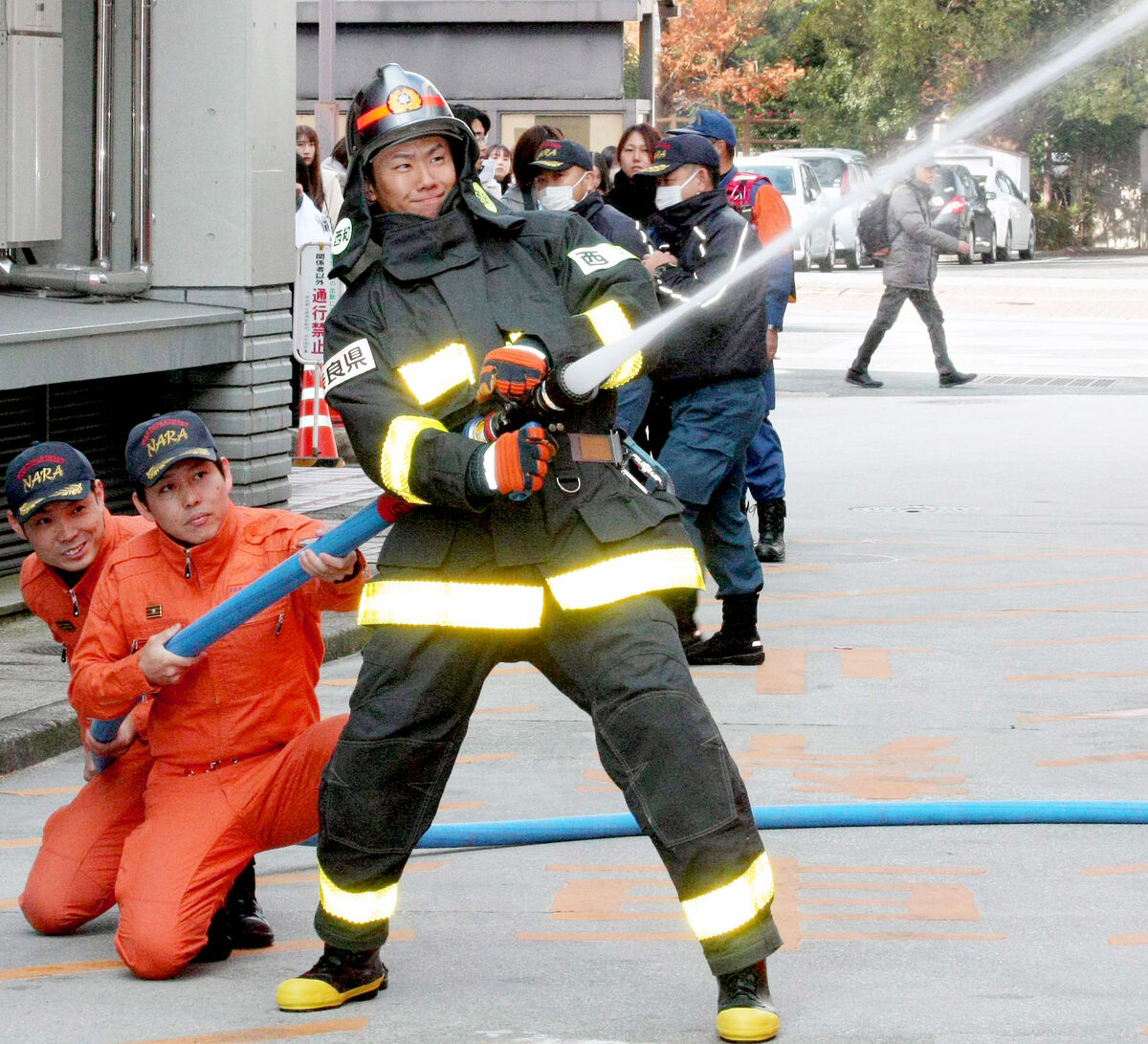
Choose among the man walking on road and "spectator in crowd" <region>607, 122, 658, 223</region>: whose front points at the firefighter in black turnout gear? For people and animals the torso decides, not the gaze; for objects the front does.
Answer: the spectator in crowd

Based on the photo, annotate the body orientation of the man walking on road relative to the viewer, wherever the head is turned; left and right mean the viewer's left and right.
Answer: facing to the right of the viewer

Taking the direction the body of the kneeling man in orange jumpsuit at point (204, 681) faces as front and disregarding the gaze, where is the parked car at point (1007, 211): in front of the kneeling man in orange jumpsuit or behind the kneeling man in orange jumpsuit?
behind

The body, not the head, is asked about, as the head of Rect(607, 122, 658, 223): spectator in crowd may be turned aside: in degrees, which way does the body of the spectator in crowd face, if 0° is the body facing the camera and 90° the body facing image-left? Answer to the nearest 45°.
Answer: approximately 0°

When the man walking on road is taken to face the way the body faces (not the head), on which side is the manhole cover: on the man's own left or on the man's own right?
on the man's own right

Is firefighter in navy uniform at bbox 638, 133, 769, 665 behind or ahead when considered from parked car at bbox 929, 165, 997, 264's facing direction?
behind

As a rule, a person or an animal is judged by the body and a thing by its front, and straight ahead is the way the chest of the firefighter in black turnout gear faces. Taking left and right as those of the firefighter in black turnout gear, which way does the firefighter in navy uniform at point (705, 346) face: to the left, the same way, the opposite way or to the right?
to the right

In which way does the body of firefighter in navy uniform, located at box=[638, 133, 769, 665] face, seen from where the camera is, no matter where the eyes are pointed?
to the viewer's left

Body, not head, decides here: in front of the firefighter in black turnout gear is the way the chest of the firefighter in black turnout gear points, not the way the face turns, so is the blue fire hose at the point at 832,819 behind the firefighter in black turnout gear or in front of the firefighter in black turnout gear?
behind

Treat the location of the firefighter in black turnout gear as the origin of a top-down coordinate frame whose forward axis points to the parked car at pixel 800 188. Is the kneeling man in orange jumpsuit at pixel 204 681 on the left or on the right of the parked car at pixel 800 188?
left
